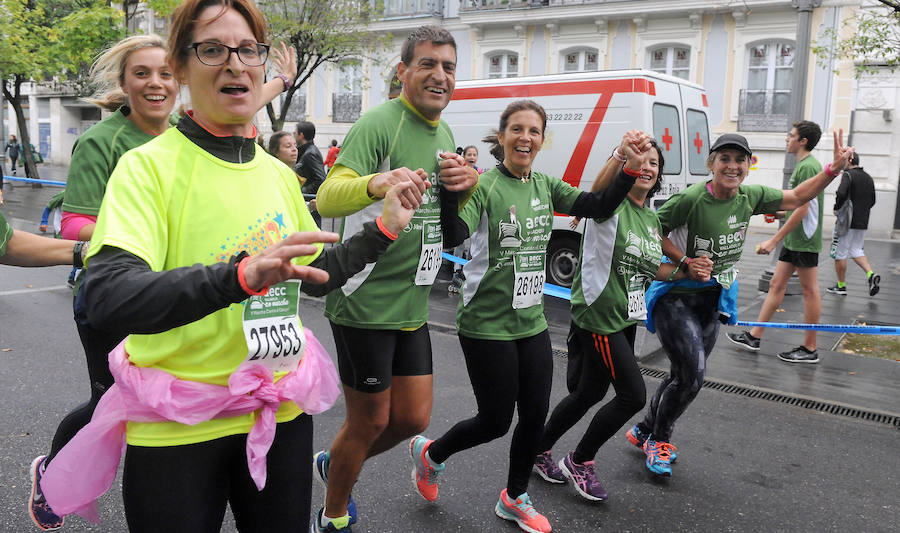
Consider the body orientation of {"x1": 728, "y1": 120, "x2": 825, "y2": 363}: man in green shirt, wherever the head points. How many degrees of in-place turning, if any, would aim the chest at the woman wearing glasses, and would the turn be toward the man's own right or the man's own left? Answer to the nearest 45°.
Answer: approximately 90° to the man's own left

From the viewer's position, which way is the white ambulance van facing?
facing away from the viewer and to the left of the viewer

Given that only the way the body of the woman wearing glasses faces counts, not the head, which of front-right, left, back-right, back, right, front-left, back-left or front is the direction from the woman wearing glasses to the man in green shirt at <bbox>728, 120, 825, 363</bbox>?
left

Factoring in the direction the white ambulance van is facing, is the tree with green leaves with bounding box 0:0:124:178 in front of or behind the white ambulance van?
in front

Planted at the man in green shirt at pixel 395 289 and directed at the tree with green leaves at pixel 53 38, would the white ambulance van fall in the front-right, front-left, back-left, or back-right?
front-right

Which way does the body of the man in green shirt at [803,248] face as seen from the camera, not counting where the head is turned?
to the viewer's left

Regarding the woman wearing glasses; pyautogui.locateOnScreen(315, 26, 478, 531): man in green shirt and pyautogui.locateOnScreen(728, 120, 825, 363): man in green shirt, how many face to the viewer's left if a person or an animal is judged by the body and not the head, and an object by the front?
1

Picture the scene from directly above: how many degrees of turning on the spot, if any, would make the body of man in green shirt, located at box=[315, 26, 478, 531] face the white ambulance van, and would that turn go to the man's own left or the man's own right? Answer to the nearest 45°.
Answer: approximately 135° to the man's own left

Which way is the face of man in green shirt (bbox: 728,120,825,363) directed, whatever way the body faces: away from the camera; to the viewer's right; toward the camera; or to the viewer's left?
to the viewer's left
